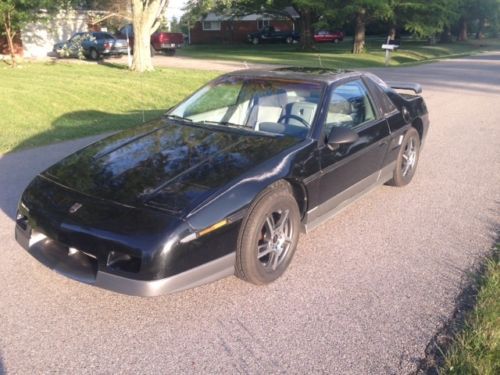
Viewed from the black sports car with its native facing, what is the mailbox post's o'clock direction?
The mailbox post is roughly at 5 o'clock from the black sports car.

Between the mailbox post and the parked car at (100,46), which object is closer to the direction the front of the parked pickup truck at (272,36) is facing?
the parked car

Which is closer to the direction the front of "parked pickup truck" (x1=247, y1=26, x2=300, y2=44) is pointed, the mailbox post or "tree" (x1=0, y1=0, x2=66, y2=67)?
the tree

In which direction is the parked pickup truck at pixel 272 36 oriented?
to the viewer's left

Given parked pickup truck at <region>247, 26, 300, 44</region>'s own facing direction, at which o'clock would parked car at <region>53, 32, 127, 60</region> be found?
parked car at <region>53, 32, 127, 60</region> is roughly at 10 o'clock from parked pickup truck at <region>247, 26, 300, 44</region>.

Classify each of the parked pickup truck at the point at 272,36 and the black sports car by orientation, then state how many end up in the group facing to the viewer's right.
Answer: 0

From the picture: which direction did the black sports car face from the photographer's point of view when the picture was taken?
facing the viewer and to the left of the viewer

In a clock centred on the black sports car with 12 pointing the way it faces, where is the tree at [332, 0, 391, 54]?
The tree is roughly at 5 o'clock from the black sports car.
